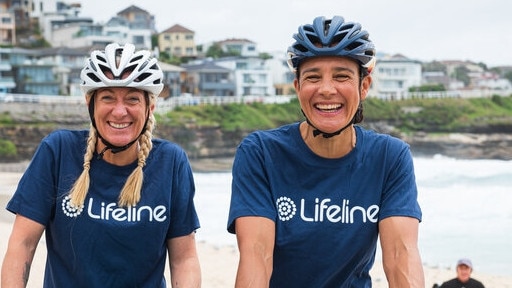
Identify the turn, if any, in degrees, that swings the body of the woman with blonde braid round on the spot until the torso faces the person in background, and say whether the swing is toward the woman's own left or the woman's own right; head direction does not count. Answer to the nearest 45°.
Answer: approximately 135° to the woman's own left

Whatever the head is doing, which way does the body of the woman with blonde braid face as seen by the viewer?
toward the camera

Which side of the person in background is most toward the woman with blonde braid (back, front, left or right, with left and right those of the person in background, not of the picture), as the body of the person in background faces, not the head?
front

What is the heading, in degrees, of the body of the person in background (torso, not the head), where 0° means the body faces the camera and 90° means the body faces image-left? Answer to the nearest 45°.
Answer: approximately 0°

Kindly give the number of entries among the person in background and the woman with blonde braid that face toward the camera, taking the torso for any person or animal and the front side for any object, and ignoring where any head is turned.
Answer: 2
